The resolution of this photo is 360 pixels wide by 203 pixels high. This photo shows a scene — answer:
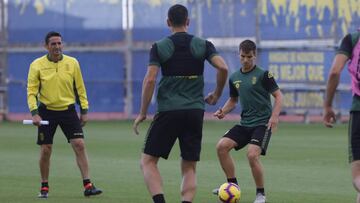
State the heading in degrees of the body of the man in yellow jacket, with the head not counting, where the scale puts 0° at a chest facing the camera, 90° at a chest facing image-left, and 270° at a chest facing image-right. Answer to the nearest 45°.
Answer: approximately 0°

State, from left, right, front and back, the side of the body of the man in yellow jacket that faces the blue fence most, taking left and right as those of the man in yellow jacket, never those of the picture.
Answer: back

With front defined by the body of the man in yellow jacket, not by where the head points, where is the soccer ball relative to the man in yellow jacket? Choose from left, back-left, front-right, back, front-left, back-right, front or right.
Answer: front-left

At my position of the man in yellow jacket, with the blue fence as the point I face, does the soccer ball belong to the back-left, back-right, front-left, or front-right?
back-right

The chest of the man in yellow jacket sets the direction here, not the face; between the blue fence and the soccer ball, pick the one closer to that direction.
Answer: the soccer ball
